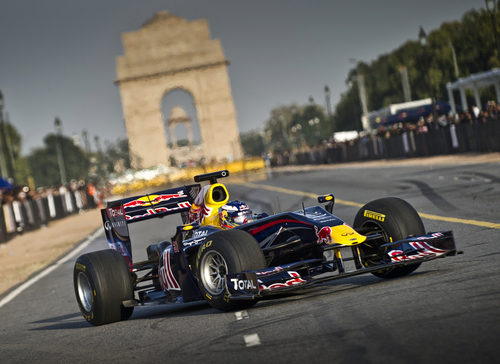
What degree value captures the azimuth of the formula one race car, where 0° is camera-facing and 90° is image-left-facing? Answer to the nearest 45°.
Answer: approximately 315°

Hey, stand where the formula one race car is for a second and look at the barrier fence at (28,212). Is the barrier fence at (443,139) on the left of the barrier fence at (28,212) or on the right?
right

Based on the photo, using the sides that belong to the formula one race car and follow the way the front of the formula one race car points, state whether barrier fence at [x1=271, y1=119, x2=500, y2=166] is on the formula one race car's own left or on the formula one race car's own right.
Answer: on the formula one race car's own left

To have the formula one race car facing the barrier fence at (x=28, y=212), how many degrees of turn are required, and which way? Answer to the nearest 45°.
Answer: approximately 135° to its left
